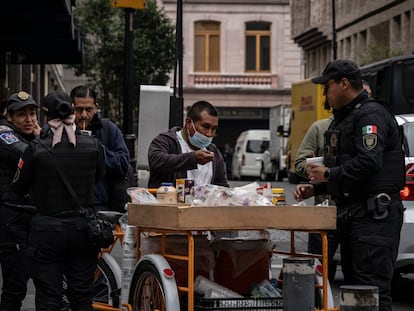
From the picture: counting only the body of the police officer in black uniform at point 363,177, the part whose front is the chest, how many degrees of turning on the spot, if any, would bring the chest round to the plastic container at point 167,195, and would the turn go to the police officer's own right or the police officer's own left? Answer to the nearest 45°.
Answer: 0° — they already face it

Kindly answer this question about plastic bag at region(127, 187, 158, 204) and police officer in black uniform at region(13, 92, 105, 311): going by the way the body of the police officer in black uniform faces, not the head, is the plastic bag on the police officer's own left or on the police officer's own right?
on the police officer's own right

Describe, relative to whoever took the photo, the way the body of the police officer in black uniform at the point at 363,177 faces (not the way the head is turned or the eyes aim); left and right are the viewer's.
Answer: facing to the left of the viewer

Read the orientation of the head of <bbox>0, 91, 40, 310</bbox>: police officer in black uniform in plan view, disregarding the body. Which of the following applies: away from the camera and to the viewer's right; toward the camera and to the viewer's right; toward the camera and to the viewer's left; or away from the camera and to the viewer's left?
toward the camera and to the viewer's right

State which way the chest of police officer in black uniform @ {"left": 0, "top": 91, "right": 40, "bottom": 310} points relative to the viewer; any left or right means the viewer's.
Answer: facing the viewer and to the right of the viewer

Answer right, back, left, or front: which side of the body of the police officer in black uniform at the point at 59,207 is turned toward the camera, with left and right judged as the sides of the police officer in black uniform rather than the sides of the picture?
back

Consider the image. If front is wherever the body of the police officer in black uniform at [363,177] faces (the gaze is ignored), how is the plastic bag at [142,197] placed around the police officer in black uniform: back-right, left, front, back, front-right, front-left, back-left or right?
front

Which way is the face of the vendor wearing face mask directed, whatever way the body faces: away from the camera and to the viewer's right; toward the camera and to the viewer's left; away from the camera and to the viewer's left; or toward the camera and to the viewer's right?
toward the camera and to the viewer's right

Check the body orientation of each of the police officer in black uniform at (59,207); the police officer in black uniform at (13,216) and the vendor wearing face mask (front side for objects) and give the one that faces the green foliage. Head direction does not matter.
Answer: the police officer in black uniform at (59,207)

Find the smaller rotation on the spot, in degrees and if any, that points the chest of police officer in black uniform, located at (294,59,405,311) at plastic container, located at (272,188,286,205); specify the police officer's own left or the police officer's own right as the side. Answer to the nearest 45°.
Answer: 0° — they already face it

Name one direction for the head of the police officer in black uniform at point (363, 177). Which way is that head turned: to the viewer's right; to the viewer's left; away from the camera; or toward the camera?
to the viewer's left

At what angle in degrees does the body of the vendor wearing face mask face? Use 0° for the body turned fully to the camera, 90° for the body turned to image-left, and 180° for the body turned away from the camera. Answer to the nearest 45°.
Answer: approximately 315°

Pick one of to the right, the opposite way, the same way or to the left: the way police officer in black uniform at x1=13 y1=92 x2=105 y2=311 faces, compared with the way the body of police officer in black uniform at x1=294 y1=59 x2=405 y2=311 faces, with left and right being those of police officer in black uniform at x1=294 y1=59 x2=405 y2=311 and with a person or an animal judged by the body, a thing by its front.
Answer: to the right

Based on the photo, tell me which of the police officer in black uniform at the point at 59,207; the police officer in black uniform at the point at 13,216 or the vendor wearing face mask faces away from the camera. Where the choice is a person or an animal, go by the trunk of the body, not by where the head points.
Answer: the police officer in black uniform at the point at 59,207
